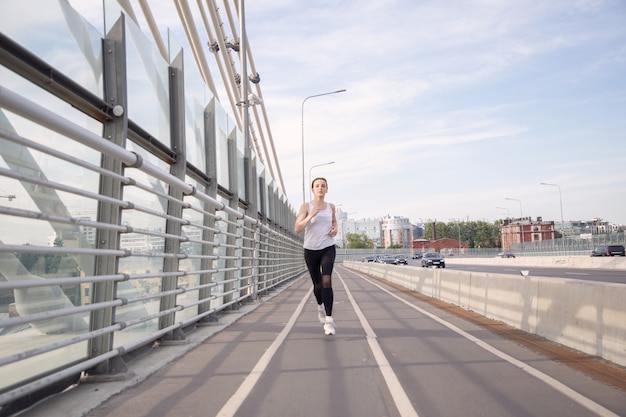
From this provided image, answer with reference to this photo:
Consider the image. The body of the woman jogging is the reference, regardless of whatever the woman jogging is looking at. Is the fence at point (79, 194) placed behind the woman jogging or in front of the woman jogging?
in front

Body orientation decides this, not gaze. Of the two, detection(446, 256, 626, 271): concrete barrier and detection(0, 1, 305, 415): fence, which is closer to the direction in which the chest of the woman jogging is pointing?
the fence

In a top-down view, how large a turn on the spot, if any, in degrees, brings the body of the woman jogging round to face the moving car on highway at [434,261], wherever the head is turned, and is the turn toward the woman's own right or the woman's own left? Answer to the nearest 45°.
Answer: approximately 180°

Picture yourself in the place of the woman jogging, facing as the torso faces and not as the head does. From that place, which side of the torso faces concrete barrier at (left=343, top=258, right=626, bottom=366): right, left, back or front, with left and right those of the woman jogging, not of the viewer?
left

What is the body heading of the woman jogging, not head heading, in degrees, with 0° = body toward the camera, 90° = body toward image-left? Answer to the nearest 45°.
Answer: approximately 0°

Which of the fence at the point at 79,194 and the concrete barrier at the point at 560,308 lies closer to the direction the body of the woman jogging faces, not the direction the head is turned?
the fence
